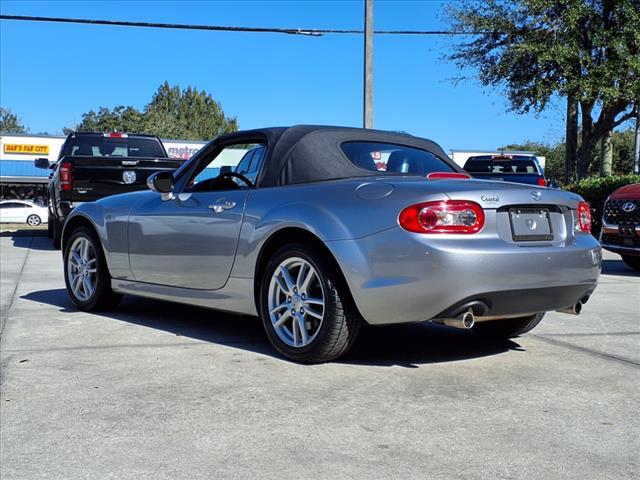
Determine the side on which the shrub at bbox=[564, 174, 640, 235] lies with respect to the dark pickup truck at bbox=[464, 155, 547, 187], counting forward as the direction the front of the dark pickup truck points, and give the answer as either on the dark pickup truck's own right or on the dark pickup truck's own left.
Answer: on the dark pickup truck's own right

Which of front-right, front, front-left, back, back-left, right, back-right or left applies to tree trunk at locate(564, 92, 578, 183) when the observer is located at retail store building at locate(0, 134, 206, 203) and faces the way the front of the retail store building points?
front-left

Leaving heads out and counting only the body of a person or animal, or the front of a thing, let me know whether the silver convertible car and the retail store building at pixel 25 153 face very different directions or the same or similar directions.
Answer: very different directions

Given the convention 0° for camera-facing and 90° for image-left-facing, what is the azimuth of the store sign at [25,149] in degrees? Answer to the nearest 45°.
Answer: approximately 0°

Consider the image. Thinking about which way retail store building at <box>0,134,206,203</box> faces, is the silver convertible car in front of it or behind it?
in front

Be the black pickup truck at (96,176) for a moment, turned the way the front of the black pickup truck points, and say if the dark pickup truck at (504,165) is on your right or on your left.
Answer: on your right

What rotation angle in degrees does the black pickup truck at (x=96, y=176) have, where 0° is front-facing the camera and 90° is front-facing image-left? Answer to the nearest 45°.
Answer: approximately 180°

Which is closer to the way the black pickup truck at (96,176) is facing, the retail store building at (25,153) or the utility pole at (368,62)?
the retail store building

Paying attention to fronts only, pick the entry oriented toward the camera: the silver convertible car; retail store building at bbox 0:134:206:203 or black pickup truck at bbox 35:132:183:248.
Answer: the retail store building

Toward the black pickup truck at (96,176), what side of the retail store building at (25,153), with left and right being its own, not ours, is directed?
front

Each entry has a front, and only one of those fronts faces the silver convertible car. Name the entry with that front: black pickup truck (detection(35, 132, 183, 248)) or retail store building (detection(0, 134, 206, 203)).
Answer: the retail store building

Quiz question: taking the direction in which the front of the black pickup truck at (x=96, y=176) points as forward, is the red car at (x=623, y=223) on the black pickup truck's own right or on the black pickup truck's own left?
on the black pickup truck's own right

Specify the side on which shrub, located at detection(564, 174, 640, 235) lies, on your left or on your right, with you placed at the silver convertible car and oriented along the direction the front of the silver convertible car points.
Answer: on your right

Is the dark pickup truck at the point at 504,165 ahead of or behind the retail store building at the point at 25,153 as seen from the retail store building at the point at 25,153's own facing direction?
ahead
